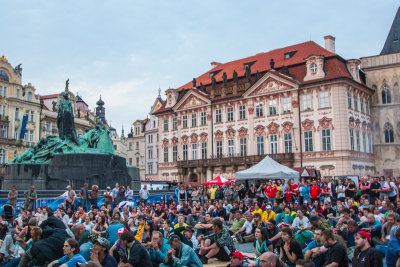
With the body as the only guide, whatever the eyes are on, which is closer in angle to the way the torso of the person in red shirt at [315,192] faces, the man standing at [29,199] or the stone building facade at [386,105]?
the man standing

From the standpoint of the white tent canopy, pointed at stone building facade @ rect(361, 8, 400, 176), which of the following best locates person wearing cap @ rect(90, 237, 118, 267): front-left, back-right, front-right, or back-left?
back-right

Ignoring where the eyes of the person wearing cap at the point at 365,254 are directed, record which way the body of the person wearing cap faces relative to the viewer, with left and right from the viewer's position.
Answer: facing the viewer and to the left of the viewer

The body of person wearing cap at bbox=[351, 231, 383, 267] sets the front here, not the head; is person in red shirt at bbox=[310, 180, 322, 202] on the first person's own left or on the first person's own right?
on the first person's own right

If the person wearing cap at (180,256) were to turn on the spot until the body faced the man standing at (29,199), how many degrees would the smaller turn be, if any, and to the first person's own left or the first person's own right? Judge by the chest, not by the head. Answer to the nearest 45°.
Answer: approximately 90° to the first person's own right

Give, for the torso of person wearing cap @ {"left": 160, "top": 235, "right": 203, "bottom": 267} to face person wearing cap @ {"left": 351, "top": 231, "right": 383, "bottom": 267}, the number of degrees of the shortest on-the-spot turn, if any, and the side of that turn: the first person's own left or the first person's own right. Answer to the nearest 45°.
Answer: approximately 135° to the first person's own left

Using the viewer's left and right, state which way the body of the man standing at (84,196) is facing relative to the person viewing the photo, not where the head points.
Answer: facing the viewer and to the right of the viewer

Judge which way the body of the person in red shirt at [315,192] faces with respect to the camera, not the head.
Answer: toward the camera

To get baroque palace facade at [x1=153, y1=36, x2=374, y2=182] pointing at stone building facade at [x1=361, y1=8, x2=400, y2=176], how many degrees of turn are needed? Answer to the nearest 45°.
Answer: approximately 135° to its left

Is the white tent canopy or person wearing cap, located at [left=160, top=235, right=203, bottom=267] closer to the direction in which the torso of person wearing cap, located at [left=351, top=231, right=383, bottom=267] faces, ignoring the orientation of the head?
the person wearing cap

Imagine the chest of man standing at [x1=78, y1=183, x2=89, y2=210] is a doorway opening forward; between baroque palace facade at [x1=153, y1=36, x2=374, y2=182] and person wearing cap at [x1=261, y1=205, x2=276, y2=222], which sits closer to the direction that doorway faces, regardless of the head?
the person wearing cap

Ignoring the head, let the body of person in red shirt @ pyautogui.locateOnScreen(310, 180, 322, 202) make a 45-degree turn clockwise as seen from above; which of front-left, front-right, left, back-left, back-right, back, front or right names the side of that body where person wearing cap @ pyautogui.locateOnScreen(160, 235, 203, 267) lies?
front-left
